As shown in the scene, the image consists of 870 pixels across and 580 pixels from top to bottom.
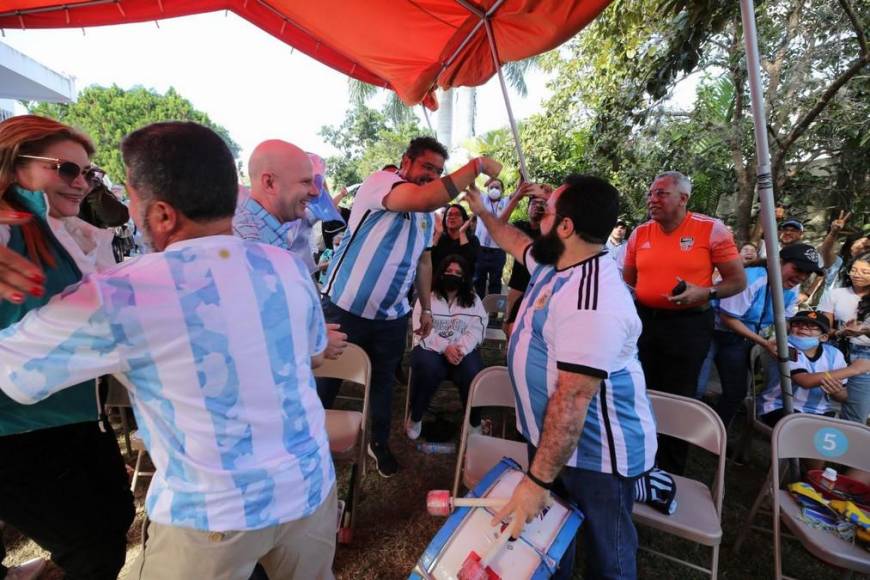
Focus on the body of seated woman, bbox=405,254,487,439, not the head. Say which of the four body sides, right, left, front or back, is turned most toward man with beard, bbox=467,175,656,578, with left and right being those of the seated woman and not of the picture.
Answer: front

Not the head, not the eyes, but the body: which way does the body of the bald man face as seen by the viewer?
to the viewer's right

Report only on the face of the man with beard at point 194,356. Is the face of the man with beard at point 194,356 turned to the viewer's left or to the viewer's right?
to the viewer's left

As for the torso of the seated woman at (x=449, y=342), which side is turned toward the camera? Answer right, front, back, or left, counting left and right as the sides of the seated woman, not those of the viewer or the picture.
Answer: front

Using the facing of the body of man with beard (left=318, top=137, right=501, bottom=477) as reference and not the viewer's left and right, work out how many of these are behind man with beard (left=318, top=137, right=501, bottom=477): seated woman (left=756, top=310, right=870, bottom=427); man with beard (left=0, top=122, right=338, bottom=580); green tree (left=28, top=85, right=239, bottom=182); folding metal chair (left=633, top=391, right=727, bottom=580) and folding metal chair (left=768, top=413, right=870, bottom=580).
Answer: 1

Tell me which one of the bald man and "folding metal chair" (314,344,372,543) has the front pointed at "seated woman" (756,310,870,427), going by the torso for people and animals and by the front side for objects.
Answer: the bald man

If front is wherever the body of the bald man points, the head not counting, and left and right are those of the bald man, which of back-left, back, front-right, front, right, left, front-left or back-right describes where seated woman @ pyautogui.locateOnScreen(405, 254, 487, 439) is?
front-left

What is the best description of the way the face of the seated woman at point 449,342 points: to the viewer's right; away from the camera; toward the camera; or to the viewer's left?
toward the camera

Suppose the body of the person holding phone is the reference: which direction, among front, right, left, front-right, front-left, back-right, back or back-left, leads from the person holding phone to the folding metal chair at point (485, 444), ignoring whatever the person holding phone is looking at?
front

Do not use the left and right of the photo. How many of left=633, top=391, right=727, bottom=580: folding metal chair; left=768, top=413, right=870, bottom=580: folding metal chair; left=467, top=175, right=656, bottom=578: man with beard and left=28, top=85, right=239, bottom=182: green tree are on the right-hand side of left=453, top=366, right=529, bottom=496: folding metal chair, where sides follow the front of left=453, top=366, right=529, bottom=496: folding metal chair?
1
